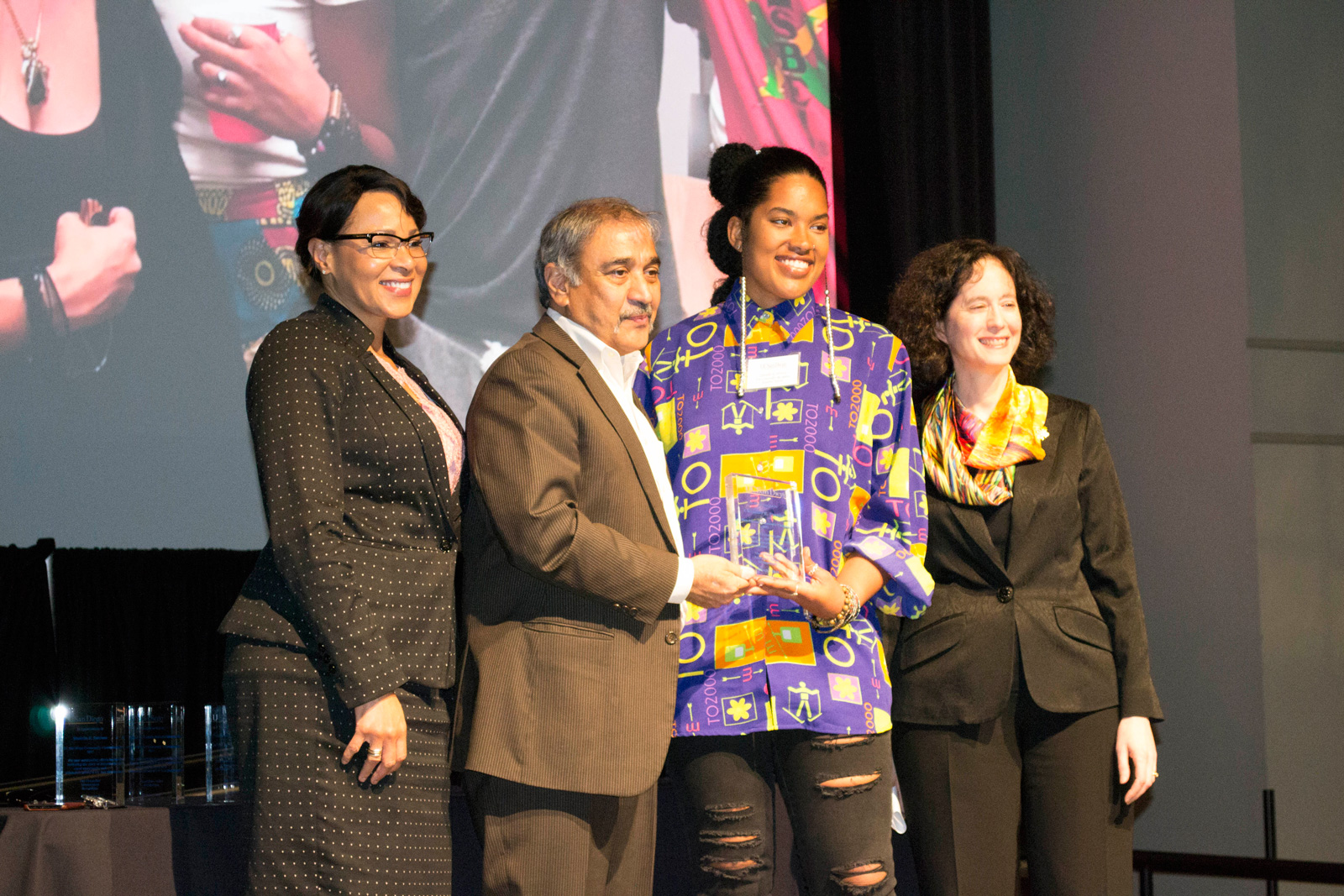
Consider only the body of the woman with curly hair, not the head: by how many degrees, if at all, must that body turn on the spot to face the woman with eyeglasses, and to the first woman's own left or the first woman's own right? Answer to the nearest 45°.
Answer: approximately 45° to the first woman's own right

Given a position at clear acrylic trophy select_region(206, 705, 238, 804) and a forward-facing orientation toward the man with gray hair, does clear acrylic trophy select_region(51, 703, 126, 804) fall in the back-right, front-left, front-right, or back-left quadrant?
back-right

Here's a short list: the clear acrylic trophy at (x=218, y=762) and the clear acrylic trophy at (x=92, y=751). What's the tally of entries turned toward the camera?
2

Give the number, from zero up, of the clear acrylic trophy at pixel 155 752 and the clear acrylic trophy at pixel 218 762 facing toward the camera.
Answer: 2

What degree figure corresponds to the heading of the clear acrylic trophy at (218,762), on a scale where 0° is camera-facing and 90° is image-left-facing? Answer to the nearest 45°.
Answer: approximately 0°

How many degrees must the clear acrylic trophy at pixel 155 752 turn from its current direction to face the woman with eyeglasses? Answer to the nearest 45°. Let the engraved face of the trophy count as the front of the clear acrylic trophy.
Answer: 0° — it already faces them

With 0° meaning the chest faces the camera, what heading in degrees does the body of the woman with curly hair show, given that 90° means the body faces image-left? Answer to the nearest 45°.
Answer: approximately 0°

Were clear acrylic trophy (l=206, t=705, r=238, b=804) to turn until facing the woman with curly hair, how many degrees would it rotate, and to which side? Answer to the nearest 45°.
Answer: approximately 45° to its left
